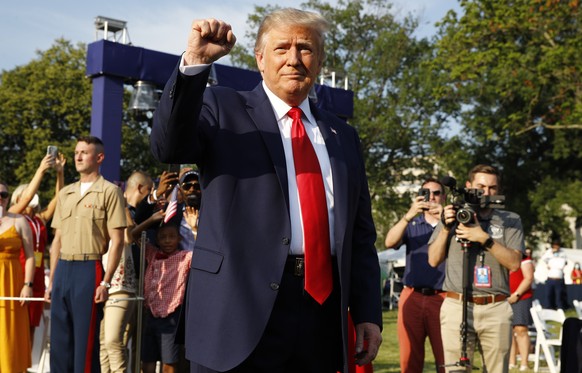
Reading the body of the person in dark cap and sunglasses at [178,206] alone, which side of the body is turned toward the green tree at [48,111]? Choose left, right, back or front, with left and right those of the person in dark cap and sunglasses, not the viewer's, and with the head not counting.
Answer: back

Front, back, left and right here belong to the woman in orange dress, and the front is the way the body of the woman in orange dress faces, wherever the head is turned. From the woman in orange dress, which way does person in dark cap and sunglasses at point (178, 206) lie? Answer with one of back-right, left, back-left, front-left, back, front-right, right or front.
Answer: front-left

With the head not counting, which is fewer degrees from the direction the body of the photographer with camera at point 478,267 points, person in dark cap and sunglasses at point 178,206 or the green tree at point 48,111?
the person in dark cap and sunglasses

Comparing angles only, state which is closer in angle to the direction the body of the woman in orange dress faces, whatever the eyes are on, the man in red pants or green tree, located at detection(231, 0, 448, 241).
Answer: the man in red pants

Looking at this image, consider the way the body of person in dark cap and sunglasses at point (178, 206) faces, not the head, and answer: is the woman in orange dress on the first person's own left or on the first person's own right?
on the first person's own right

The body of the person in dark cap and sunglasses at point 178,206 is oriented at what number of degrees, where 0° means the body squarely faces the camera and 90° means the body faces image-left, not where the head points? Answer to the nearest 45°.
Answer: approximately 0°

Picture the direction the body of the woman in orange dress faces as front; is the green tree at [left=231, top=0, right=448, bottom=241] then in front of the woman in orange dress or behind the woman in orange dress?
behind

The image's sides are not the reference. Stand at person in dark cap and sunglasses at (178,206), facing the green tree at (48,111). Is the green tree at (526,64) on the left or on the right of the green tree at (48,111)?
right

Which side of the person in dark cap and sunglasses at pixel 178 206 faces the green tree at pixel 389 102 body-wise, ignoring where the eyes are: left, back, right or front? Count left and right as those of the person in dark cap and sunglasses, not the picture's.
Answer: back

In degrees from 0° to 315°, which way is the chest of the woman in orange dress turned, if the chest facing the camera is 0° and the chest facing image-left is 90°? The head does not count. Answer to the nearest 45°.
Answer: approximately 0°

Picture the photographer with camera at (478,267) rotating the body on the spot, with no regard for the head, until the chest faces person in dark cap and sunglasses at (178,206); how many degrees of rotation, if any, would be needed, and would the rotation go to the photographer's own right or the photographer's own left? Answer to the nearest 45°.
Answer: approximately 90° to the photographer's own right
